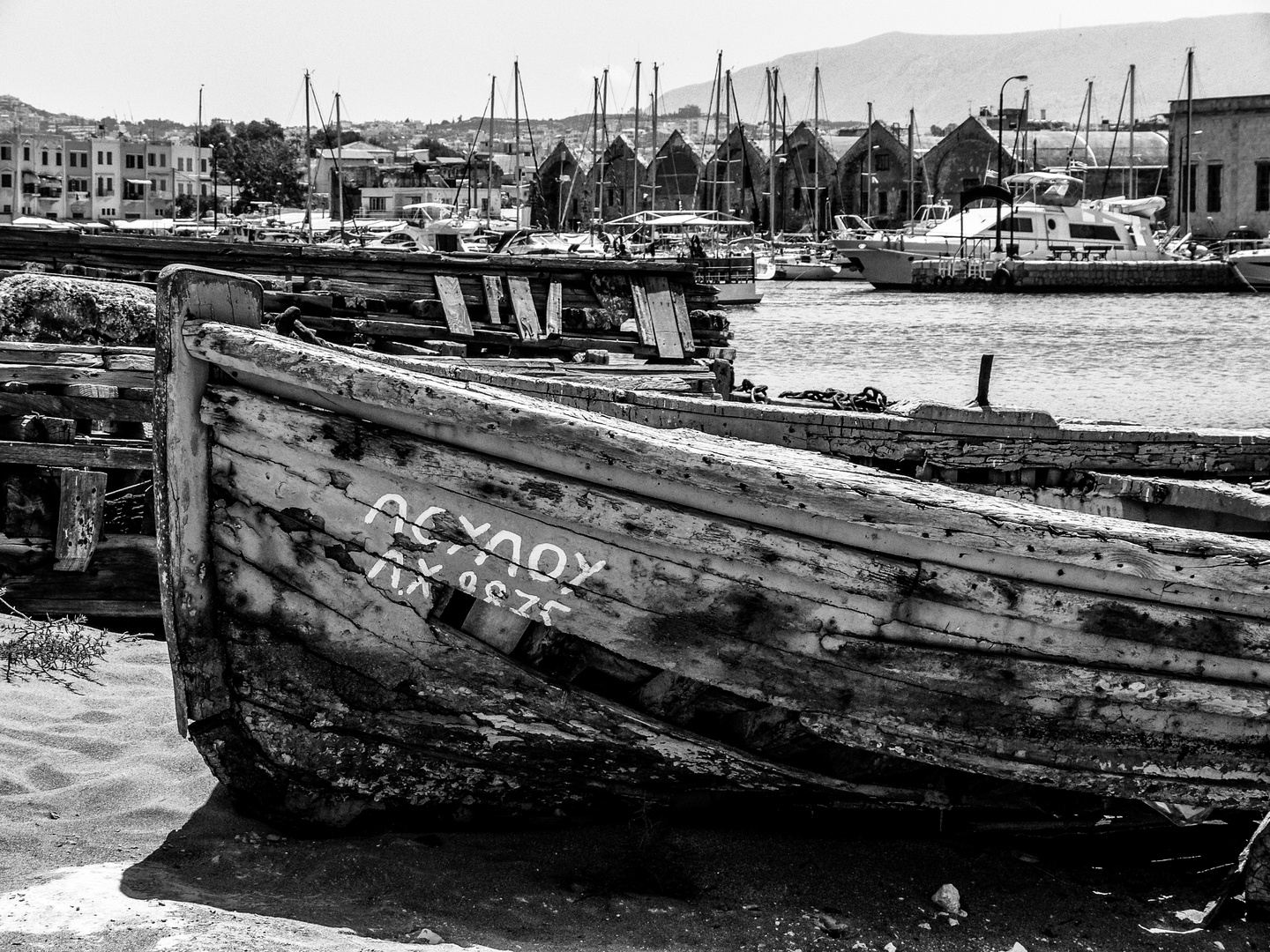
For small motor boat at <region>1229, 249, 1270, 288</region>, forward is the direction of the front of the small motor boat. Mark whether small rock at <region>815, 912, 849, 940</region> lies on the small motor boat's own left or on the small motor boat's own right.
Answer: on the small motor boat's own left

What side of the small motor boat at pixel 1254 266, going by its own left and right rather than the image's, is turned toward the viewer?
left

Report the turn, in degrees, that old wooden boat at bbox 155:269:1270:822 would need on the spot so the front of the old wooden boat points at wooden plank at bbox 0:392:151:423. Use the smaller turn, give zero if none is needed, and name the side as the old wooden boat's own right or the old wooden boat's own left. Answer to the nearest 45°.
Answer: approximately 45° to the old wooden boat's own right

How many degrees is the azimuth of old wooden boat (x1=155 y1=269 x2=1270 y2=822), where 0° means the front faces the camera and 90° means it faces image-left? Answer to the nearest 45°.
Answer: approximately 90°

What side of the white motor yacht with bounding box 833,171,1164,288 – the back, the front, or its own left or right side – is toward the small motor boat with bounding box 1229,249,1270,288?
back

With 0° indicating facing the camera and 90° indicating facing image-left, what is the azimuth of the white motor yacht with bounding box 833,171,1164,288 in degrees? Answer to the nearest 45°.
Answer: approximately 90°

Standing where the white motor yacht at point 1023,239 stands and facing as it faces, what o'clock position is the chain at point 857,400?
The chain is roughly at 9 o'clock from the white motor yacht.

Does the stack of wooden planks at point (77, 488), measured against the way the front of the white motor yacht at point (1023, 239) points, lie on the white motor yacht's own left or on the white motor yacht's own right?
on the white motor yacht's own left

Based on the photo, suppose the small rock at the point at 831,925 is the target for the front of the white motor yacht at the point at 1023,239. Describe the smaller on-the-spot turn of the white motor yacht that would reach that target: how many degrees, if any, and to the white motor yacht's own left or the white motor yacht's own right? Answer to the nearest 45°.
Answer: approximately 90° to the white motor yacht's own left
